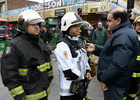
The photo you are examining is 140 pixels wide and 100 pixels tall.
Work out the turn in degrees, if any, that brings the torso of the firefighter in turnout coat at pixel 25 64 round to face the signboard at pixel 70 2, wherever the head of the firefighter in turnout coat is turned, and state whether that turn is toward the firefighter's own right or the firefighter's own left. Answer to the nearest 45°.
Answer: approximately 135° to the firefighter's own left

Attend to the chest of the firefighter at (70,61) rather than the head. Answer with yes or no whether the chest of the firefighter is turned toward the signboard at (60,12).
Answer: no

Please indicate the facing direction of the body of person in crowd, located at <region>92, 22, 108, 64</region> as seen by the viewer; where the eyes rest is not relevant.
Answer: toward the camera

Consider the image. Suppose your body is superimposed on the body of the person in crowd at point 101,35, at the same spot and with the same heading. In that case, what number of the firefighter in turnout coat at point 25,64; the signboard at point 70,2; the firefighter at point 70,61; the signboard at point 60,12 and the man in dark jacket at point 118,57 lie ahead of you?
3

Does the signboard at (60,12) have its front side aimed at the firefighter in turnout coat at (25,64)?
yes

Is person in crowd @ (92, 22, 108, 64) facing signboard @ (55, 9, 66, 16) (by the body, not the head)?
no

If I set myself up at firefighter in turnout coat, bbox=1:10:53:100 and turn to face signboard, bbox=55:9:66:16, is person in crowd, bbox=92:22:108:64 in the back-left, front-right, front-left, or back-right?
front-right

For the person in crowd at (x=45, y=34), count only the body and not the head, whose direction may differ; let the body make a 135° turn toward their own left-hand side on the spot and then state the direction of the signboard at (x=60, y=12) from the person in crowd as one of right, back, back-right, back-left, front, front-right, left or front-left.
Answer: left

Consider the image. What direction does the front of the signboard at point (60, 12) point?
toward the camera

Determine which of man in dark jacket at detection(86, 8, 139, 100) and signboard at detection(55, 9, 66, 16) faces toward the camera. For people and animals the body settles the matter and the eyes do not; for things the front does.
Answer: the signboard

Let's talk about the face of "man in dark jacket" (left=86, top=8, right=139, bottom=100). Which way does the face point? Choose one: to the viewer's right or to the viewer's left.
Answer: to the viewer's left

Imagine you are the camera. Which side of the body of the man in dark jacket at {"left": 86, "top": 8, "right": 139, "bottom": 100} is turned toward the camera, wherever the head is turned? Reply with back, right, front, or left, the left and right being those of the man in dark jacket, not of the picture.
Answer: left

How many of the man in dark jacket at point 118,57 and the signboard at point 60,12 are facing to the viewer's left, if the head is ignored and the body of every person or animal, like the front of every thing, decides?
1

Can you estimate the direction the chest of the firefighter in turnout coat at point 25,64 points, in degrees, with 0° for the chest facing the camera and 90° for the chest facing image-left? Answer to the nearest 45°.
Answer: approximately 315°

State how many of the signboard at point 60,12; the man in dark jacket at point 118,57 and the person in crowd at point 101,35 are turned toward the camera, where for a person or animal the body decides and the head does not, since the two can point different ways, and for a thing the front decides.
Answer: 2

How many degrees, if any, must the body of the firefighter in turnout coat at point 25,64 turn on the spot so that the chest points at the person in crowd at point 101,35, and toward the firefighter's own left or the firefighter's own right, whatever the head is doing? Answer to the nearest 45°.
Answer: approximately 90° to the firefighter's own left

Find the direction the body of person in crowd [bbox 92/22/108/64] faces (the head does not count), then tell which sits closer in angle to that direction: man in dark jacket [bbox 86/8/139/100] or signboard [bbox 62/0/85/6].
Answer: the man in dark jacket
